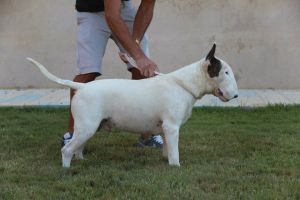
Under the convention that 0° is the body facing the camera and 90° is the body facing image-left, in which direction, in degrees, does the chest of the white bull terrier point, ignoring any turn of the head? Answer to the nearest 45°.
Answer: approximately 270°
